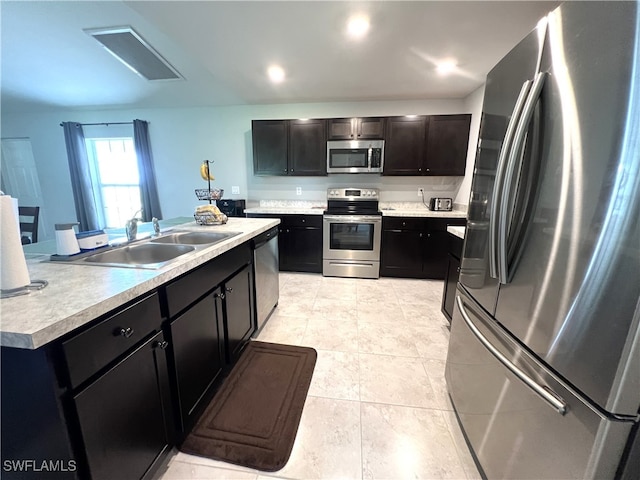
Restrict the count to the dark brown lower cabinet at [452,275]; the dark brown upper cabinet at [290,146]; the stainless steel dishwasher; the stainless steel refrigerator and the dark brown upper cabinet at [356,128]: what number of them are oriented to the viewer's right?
1

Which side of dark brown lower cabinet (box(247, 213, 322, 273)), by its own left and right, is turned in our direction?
front

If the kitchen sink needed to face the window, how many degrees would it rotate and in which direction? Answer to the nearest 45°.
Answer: approximately 135° to its left

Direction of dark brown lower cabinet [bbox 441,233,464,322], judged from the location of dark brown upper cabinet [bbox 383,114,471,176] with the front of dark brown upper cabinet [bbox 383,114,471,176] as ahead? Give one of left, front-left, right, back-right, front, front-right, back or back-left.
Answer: front

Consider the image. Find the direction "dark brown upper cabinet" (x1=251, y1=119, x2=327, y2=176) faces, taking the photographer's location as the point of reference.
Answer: facing the viewer

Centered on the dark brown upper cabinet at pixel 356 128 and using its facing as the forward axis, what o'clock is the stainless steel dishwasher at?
The stainless steel dishwasher is roughly at 1 o'clock from the dark brown upper cabinet.

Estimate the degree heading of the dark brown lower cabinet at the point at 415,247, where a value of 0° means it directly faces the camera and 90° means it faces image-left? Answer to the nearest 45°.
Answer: approximately 0°

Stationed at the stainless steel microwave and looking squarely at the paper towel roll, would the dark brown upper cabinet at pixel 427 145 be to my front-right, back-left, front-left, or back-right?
back-left

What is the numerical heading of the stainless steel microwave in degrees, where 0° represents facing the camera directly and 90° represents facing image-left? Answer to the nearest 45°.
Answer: approximately 0°

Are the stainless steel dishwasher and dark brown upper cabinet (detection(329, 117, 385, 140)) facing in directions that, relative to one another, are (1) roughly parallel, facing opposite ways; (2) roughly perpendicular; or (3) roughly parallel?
roughly perpendicular

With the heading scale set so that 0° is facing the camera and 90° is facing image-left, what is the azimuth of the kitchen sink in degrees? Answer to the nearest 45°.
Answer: approximately 315°

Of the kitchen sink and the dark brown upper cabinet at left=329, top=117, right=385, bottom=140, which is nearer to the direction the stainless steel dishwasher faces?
the dark brown upper cabinet

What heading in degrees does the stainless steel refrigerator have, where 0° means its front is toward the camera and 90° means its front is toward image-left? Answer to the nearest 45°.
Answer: approximately 45°

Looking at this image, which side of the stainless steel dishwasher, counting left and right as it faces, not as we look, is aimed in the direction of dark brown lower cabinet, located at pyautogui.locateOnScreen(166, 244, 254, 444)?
right

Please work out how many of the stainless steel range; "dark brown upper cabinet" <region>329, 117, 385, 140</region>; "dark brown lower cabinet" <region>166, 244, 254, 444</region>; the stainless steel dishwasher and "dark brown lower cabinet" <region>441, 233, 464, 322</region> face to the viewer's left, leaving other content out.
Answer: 1

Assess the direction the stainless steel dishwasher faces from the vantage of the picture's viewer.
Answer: facing to the right of the viewer

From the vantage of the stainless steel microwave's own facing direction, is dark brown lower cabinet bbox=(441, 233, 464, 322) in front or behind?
in front

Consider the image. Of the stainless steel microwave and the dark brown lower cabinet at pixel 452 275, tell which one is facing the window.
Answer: the dark brown lower cabinet

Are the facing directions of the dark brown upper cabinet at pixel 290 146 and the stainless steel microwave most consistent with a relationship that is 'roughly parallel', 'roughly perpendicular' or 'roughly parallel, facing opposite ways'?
roughly parallel

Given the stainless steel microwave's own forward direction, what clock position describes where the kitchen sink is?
The kitchen sink is roughly at 1 o'clock from the stainless steel microwave.

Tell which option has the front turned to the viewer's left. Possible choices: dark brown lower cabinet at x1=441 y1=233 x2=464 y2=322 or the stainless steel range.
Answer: the dark brown lower cabinet
